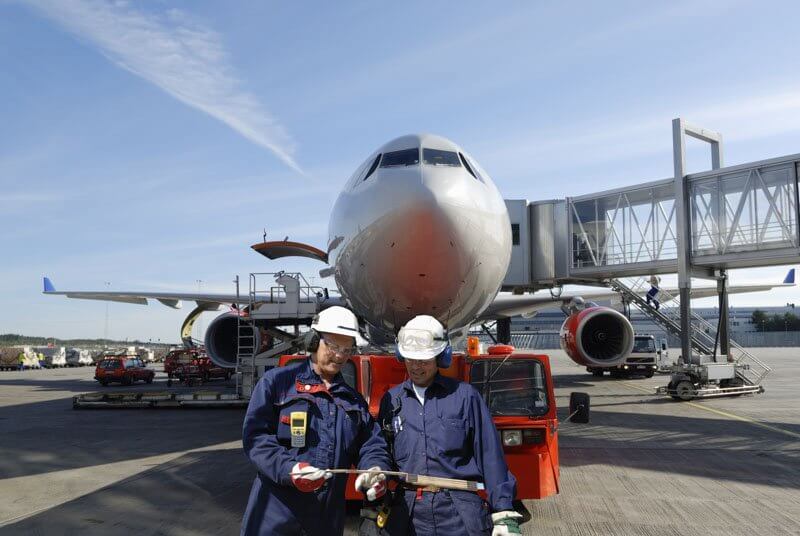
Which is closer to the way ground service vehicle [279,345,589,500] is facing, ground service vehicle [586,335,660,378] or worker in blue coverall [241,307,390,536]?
the worker in blue coverall

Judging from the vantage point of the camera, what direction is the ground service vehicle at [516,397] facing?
facing the viewer

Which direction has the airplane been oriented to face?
toward the camera

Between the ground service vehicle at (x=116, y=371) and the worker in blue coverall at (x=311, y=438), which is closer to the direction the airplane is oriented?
the worker in blue coverall

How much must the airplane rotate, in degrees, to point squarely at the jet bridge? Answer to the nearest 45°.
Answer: approximately 45° to its left

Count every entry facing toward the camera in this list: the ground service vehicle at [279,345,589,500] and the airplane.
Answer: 2

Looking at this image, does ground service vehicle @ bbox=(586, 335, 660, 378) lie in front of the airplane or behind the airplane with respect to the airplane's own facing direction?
behind

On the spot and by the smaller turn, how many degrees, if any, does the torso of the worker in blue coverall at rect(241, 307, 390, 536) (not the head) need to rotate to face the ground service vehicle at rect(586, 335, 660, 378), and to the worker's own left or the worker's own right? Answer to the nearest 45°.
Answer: approximately 90° to the worker's own left

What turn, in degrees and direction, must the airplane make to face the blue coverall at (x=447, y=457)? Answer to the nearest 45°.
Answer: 0° — it already faces it

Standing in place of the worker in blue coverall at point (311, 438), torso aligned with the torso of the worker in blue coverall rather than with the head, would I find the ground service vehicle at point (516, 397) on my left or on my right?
on my left

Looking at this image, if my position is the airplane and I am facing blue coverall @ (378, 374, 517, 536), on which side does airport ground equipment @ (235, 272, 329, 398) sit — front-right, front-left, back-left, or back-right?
front-right

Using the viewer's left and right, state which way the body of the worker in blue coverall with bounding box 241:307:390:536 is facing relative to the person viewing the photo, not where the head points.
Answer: facing the viewer and to the right of the viewer

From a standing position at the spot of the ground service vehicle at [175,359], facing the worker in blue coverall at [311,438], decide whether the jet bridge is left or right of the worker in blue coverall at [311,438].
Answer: left
